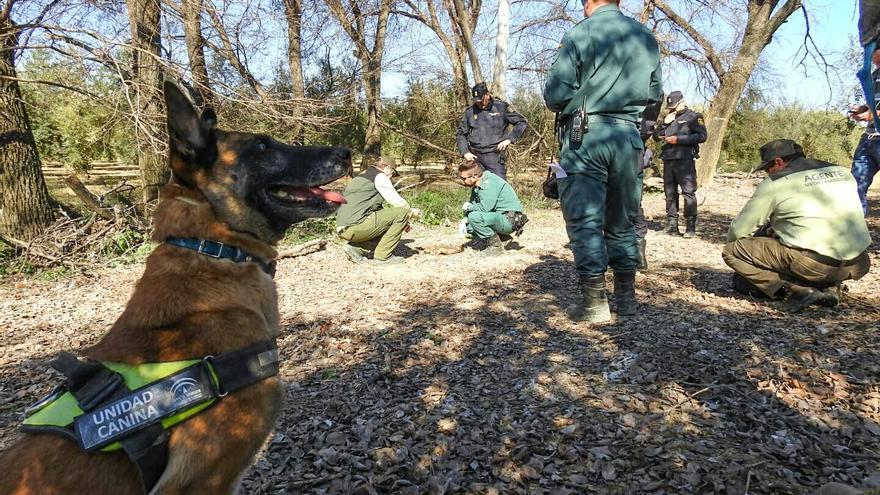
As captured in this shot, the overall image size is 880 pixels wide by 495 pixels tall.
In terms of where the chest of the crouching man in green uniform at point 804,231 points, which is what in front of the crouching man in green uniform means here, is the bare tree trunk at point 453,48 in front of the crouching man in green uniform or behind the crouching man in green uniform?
in front

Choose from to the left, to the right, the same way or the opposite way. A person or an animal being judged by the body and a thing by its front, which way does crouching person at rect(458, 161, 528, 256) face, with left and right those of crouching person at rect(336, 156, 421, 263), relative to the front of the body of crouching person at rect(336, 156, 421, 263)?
the opposite way

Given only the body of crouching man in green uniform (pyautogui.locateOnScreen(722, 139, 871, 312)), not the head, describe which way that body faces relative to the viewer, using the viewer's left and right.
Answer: facing away from the viewer and to the left of the viewer

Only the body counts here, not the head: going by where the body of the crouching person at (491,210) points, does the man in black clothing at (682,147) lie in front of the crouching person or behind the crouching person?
behind

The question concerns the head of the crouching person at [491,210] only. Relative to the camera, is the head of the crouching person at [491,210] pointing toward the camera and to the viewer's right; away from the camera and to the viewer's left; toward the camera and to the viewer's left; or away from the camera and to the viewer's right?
toward the camera and to the viewer's left

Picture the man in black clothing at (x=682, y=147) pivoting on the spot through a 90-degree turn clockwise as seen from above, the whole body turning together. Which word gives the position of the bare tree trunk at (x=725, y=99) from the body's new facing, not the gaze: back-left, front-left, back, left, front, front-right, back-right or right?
front-right

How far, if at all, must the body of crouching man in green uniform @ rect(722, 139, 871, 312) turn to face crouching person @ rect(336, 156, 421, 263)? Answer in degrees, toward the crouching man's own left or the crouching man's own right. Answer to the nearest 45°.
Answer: approximately 45° to the crouching man's own left

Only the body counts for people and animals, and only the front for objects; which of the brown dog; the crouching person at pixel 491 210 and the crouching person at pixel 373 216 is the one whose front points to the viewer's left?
the crouching person at pixel 491 210

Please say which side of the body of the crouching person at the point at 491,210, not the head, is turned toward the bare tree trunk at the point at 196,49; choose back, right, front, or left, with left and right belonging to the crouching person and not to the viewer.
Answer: front

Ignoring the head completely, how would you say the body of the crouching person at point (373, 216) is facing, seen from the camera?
to the viewer's right

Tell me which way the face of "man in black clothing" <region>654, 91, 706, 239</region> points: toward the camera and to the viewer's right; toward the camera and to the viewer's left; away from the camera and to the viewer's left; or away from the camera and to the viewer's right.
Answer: toward the camera and to the viewer's left

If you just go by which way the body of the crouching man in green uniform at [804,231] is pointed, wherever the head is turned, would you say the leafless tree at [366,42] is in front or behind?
in front

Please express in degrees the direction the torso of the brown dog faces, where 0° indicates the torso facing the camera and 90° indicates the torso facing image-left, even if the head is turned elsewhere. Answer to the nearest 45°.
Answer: approximately 270°
